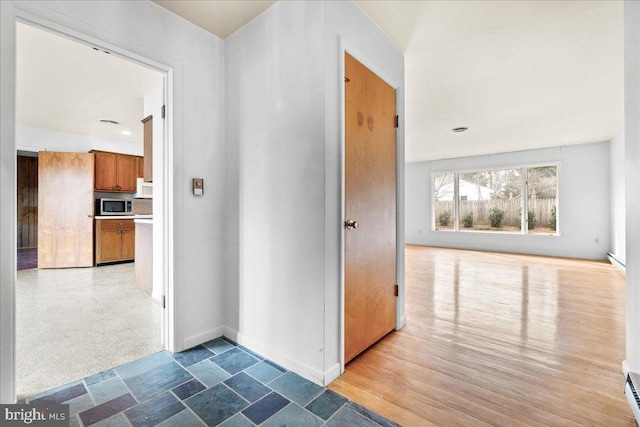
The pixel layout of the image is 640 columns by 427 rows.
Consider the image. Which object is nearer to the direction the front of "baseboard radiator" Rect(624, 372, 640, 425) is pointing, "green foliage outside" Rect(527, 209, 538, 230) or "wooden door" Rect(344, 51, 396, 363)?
the wooden door

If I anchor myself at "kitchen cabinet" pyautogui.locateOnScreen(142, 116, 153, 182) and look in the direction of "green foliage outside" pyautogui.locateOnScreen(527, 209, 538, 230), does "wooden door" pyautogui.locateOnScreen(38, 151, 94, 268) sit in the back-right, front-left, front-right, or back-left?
back-left

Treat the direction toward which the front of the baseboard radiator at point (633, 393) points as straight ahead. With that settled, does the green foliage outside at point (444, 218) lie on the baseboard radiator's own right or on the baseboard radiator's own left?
on the baseboard radiator's own right

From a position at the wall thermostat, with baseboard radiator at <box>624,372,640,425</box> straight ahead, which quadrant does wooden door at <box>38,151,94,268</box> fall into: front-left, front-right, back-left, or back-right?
back-left

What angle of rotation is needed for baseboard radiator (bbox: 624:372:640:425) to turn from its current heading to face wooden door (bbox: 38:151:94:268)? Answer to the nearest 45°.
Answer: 0° — it already faces it

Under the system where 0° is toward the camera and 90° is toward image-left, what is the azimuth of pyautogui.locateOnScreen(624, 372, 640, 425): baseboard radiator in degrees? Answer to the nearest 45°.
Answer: approximately 90°

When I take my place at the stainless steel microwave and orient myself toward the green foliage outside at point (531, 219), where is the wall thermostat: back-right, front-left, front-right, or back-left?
front-right

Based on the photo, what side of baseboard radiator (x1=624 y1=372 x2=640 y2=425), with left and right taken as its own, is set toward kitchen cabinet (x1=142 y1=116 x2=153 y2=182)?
front

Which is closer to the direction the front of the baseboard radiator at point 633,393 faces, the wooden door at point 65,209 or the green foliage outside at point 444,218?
the wooden door

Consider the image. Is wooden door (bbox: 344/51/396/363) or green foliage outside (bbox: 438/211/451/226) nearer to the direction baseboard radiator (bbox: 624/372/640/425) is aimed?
the wooden door

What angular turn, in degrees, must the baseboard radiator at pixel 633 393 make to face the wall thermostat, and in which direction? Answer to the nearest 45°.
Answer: approximately 45° to its left

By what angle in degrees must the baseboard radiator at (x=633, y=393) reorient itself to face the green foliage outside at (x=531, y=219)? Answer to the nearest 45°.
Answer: approximately 90° to its right

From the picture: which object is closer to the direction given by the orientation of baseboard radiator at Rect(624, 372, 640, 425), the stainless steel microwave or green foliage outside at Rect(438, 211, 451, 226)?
the stainless steel microwave

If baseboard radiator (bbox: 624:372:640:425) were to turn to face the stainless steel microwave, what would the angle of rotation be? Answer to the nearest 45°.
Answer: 0° — it already faces it
